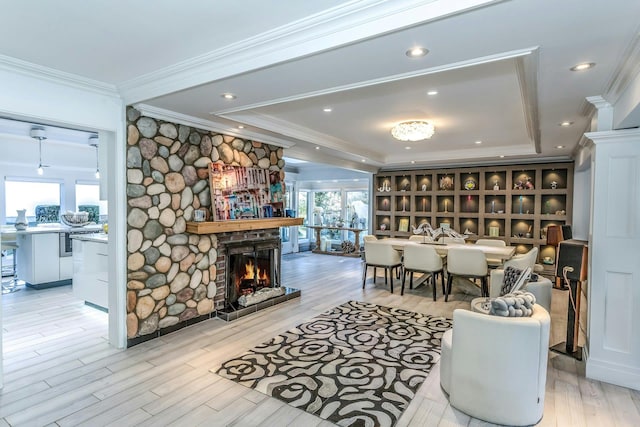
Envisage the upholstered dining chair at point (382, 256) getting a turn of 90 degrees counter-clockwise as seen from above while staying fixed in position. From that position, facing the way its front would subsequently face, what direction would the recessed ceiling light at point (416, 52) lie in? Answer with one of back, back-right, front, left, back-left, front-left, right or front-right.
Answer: back-left

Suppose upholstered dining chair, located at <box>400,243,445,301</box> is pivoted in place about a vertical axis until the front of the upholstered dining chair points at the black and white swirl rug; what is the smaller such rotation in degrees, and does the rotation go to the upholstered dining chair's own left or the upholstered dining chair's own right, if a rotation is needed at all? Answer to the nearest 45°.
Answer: approximately 135° to the upholstered dining chair's own right

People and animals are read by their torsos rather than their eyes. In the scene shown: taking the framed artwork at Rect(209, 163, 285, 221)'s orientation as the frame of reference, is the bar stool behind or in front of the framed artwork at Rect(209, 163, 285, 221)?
behind

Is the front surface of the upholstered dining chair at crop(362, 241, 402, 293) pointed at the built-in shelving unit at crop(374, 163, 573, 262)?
yes

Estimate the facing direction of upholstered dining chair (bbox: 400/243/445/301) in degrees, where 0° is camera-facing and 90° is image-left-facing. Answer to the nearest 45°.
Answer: approximately 225°

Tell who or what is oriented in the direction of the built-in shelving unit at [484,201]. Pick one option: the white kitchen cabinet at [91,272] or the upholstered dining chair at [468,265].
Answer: the upholstered dining chair

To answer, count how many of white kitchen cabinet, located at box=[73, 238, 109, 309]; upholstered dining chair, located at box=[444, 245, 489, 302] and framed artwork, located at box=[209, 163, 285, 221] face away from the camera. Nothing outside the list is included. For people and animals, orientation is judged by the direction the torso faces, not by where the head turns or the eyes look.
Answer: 1

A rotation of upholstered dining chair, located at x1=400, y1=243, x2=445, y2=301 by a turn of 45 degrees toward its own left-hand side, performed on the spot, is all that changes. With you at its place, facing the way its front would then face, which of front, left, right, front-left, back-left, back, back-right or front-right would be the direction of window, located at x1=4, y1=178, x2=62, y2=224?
left

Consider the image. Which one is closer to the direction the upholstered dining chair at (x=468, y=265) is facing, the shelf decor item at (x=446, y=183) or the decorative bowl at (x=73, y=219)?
the shelf decor item

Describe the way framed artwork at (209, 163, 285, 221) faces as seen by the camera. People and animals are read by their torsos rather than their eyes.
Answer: facing the viewer and to the right of the viewer

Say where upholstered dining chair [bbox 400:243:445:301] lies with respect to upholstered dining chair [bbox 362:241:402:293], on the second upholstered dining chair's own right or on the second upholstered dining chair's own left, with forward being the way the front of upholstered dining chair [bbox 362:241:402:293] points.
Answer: on the second upholstered dining chair's own right
